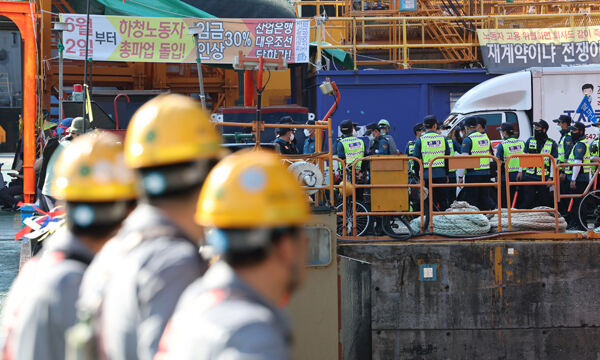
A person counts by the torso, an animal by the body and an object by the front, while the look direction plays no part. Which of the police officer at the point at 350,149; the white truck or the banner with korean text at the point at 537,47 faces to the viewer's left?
the white truck

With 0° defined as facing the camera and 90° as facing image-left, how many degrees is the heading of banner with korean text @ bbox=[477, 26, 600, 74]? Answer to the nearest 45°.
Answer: approximately 0°

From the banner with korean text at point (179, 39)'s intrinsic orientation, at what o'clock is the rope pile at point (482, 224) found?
The rope pile is roughly at 11 o'clock from the banner with korean text.

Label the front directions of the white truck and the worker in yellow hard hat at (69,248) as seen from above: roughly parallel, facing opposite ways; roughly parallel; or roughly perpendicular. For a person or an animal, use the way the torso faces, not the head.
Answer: roughly perpendicular

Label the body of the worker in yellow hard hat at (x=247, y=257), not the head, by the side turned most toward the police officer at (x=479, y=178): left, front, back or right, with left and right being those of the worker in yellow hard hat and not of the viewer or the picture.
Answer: front

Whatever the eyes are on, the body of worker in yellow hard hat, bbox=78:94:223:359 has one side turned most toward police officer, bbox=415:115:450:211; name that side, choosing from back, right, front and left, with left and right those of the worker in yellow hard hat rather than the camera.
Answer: front

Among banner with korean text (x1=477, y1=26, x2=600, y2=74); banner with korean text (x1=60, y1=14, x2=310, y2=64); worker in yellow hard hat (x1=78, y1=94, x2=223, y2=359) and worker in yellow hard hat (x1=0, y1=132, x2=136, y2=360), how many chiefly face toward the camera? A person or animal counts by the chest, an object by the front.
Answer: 2

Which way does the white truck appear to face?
to the viewer's left

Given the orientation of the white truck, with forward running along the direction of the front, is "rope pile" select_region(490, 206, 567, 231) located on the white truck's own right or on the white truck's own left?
on the white truck's own left

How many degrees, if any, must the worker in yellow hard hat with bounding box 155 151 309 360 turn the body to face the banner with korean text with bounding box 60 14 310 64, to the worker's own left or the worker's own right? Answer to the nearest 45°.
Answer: approximately 45° to the worker's own left
